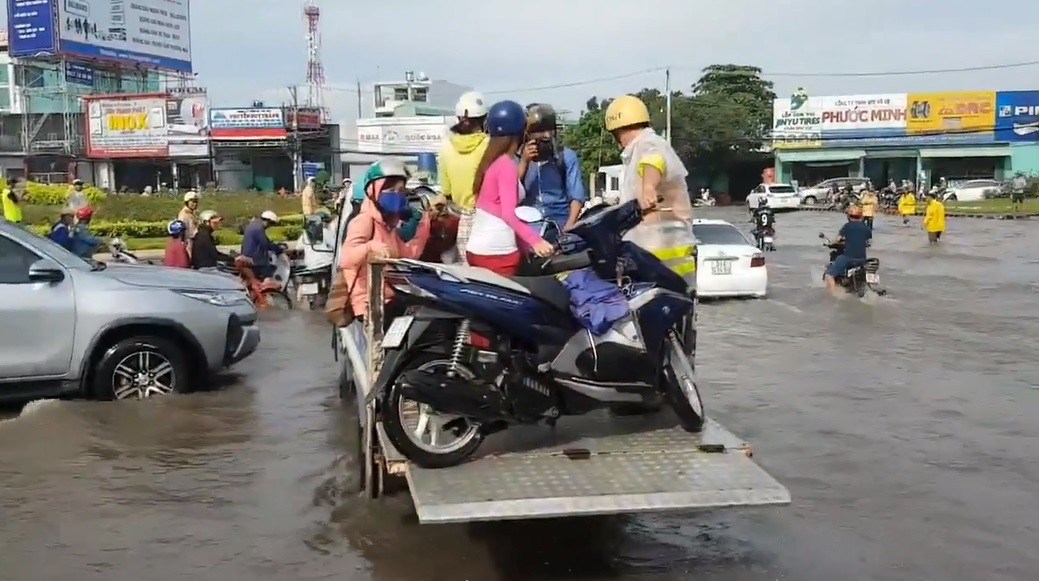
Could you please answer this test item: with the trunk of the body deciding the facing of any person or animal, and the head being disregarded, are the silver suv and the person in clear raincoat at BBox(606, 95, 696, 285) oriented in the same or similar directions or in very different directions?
very different directions

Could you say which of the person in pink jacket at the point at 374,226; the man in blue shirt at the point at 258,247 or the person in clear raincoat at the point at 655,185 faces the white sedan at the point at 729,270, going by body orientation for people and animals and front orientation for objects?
the man in blue shirt

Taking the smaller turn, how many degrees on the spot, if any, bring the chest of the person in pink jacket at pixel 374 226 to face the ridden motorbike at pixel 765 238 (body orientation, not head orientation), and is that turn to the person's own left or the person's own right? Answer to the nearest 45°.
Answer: approximately 90° to the person's own left

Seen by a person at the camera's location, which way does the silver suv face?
facing to the right of the viewer

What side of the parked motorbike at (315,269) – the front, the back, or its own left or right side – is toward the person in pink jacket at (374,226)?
back

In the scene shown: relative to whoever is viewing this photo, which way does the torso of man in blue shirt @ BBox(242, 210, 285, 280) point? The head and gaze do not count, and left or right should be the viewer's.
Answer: facing to the right of the viewer

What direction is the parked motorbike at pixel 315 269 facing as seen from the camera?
away from the camera

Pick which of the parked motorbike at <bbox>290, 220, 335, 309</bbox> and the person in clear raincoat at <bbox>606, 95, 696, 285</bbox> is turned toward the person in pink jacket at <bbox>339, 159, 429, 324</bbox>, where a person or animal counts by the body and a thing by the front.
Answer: the person in clear raincoat

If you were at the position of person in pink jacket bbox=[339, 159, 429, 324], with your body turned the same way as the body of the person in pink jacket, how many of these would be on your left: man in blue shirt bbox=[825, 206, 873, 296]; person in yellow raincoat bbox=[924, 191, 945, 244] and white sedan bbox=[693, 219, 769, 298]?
3

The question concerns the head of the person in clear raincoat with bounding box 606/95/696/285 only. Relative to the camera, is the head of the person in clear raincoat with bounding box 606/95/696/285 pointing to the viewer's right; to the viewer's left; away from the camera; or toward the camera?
to the viewer's left

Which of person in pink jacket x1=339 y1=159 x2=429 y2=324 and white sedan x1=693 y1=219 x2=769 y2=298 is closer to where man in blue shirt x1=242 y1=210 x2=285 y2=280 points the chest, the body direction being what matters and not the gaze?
the white sedan
